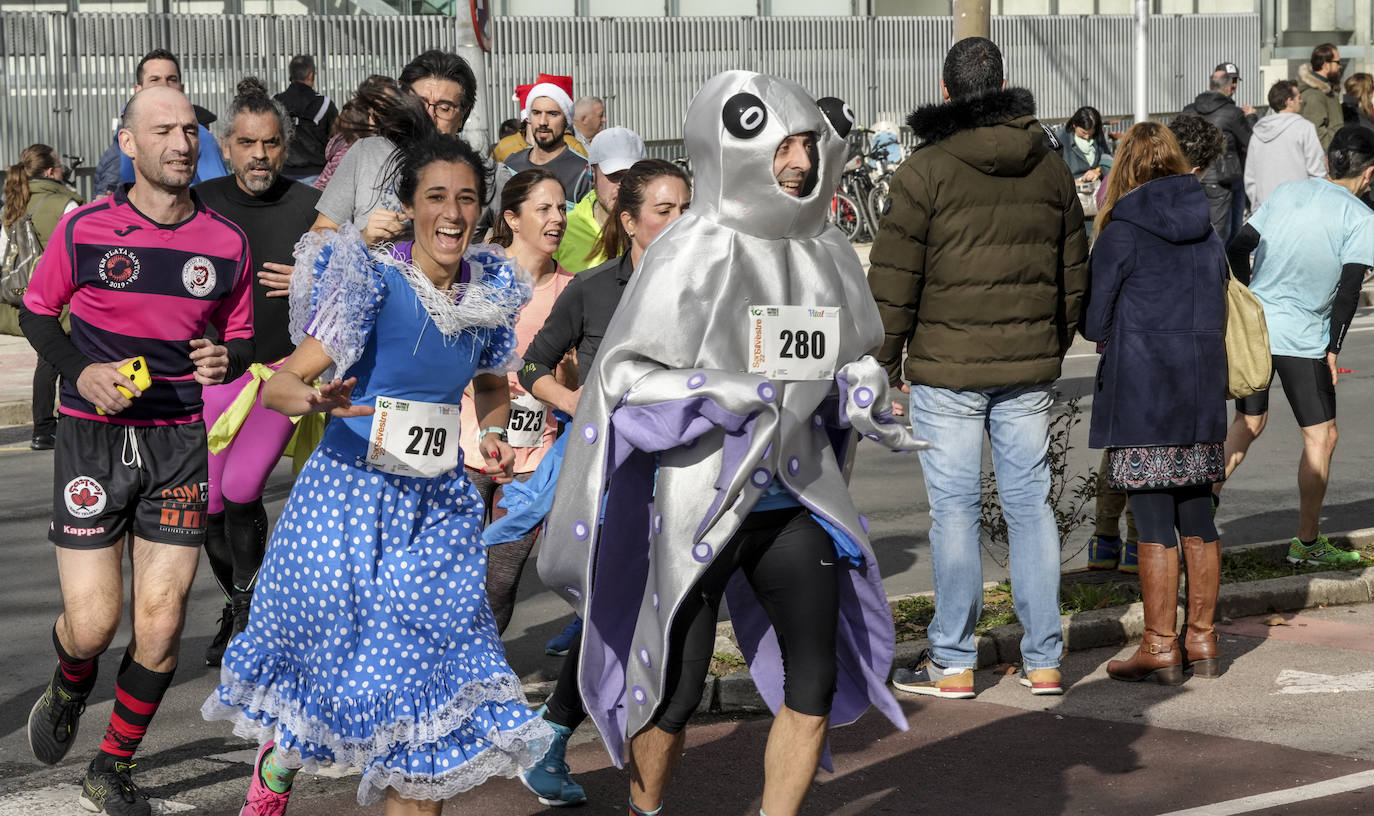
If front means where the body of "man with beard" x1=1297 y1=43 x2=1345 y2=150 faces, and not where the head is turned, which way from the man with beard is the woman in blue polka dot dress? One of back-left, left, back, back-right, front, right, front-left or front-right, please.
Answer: right

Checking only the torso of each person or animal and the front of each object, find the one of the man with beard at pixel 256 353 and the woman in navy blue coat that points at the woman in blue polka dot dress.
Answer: the man with beard

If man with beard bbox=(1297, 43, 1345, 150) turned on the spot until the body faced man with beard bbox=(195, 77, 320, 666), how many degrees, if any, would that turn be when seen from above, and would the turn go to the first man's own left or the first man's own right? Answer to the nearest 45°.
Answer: approximately 90° to the first man's own right

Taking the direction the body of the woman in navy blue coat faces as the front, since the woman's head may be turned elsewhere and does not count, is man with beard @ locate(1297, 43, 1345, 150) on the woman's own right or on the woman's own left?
on the woman's own right

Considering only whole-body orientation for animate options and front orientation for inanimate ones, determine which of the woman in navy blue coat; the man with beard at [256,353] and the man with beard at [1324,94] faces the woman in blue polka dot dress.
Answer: the man with beard at [256,353]

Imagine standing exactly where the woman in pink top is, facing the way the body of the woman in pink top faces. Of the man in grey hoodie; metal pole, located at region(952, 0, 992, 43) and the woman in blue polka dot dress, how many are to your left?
2

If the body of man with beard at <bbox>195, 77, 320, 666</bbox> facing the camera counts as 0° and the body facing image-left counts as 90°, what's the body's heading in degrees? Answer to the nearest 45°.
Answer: approximately 0°

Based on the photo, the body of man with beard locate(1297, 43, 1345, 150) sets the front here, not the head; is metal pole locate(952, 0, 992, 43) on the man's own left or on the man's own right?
on the man's own right

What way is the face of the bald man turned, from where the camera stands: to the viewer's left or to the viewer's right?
to the viewer's right

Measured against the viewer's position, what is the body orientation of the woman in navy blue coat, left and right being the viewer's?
facing away from the viewer and to the left of the viewer

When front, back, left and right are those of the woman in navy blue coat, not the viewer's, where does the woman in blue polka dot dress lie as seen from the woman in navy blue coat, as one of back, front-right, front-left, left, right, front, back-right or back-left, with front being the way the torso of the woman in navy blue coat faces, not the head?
left

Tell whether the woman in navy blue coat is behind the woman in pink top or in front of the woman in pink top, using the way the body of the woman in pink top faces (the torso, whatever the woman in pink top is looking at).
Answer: in front
